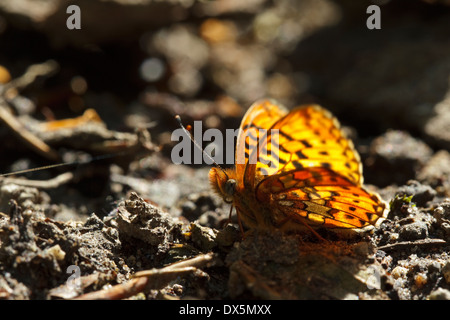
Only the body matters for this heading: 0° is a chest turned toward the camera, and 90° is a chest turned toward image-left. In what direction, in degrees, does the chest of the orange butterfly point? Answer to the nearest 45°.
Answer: approximately 90°

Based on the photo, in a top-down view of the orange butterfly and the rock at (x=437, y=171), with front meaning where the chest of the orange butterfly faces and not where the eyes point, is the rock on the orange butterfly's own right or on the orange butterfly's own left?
on the orange butterfly's own right

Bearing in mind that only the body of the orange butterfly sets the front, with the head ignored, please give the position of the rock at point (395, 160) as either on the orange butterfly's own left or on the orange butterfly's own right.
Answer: on the orange butterfly's own right

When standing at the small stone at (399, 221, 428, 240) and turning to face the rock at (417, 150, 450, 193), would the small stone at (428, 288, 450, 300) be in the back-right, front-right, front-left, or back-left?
back-right

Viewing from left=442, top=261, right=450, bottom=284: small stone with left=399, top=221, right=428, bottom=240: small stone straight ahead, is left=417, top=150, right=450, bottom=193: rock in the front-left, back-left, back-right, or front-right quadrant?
front-right
